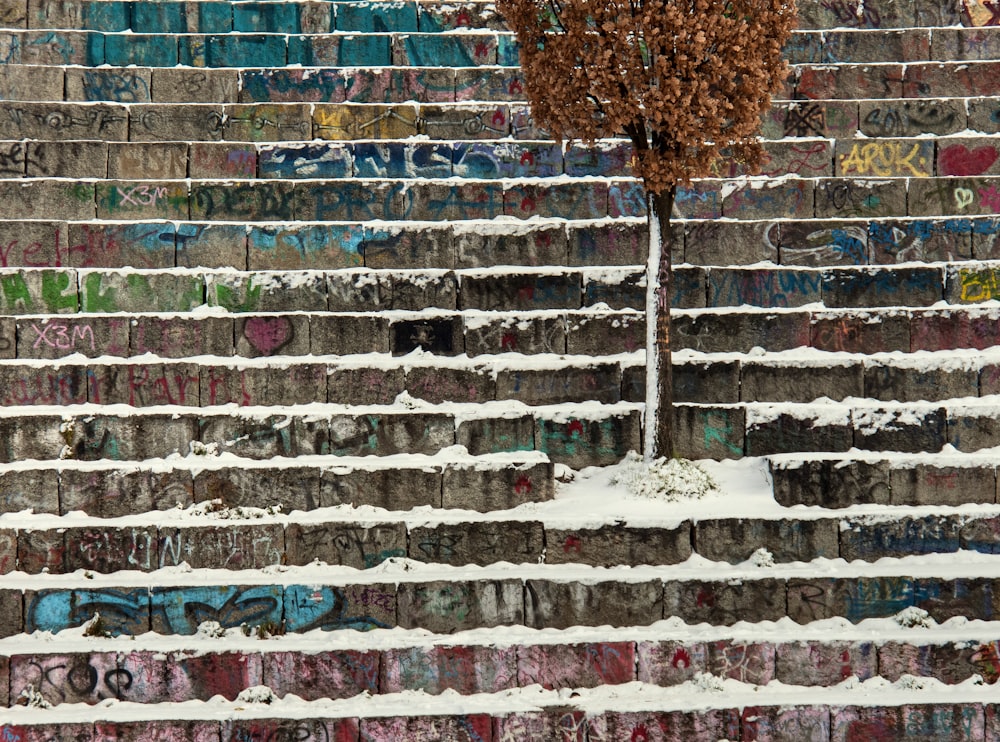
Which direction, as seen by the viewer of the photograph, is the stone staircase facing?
facing the viewer
